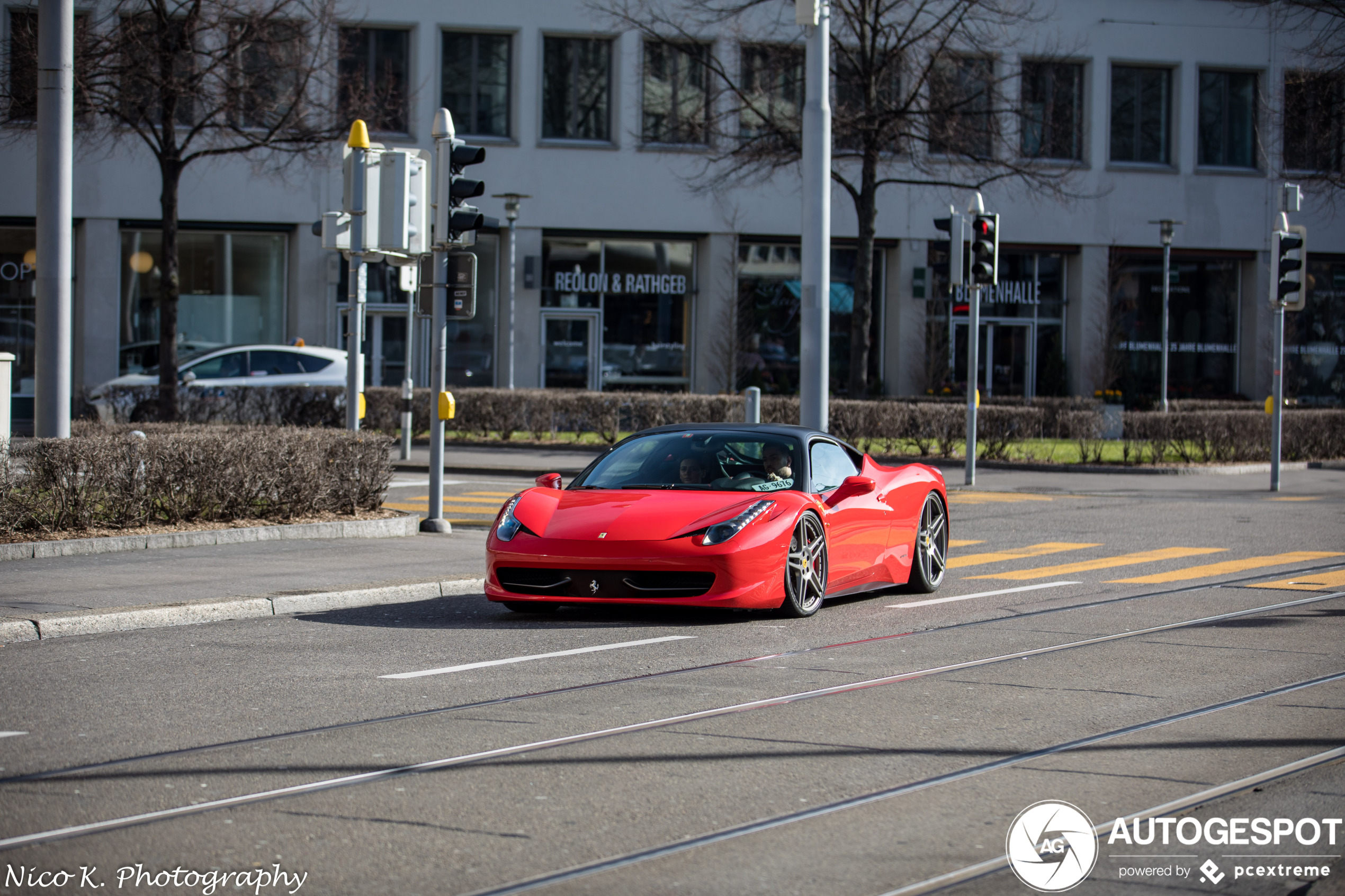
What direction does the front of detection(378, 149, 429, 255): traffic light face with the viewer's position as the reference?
facing away from the viewer and to the right of the viewer

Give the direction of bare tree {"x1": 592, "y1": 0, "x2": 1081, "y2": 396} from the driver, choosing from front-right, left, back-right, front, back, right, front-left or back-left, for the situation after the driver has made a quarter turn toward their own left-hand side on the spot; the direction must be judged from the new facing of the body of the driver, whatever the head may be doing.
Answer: back-left

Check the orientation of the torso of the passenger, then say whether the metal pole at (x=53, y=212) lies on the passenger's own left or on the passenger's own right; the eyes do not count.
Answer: on the passenger's own right

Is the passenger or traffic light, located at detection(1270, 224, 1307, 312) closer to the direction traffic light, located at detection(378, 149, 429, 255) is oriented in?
the traffic light

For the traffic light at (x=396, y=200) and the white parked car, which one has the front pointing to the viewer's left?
the white parked car

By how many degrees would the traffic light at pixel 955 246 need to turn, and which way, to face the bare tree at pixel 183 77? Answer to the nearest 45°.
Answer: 0° — it already faces it

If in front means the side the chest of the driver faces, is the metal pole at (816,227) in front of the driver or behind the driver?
behind

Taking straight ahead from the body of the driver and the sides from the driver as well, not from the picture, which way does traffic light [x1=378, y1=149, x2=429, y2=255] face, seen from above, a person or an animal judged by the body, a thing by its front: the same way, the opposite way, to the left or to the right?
the opposite way

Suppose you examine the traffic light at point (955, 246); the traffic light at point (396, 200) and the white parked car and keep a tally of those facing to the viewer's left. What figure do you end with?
2

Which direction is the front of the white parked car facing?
to the viewer's left

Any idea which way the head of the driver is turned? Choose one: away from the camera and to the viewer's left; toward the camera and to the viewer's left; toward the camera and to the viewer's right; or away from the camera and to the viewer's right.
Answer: toward the camera and to the viewer's left
